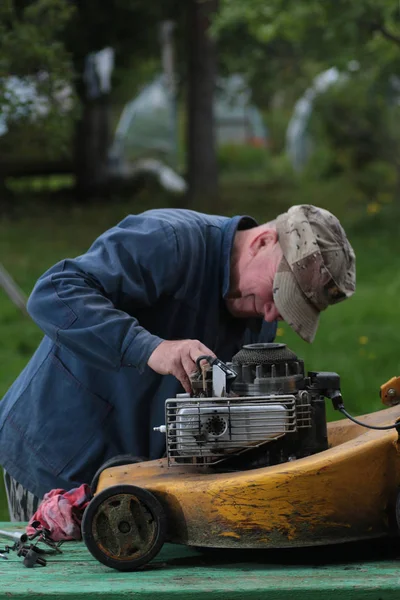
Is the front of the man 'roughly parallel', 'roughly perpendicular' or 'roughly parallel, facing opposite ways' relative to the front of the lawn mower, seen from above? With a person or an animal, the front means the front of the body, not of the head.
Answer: roughly parallel, facing opposite ways

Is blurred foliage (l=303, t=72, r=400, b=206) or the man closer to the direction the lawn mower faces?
the man

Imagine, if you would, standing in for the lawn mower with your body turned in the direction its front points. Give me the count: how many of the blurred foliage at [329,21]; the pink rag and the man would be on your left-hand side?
0

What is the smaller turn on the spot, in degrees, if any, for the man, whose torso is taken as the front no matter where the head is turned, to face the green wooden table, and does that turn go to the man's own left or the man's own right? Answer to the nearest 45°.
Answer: approximately 90° to the man's own right

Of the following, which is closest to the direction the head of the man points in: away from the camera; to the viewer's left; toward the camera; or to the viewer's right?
to the viewer's right

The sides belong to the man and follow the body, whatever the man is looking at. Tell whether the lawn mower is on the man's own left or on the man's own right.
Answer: on the man's own right

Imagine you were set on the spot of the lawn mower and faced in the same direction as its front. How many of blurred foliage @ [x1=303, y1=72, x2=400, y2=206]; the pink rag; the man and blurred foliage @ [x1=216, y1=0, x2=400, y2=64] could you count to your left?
0

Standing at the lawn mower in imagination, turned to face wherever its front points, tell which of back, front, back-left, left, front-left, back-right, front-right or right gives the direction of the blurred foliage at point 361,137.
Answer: right

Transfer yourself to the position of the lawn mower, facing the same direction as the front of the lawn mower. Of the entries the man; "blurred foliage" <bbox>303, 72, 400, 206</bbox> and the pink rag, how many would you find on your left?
0

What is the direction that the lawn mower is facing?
to the viewer's left

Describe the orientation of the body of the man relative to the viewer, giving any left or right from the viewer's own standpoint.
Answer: facing to the right of the viewer

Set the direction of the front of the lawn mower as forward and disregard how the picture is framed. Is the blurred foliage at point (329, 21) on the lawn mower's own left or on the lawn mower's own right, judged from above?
on the lawn mower's own right

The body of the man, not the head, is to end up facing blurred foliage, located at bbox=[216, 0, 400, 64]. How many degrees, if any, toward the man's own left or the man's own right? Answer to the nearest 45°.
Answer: approximately 90° to the man's own left

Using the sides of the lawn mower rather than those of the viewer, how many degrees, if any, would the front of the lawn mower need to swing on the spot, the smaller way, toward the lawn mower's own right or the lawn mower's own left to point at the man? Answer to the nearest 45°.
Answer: approximately 45° to the lawn mower's own right

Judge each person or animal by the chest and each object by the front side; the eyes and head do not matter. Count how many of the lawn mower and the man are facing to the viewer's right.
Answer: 1
